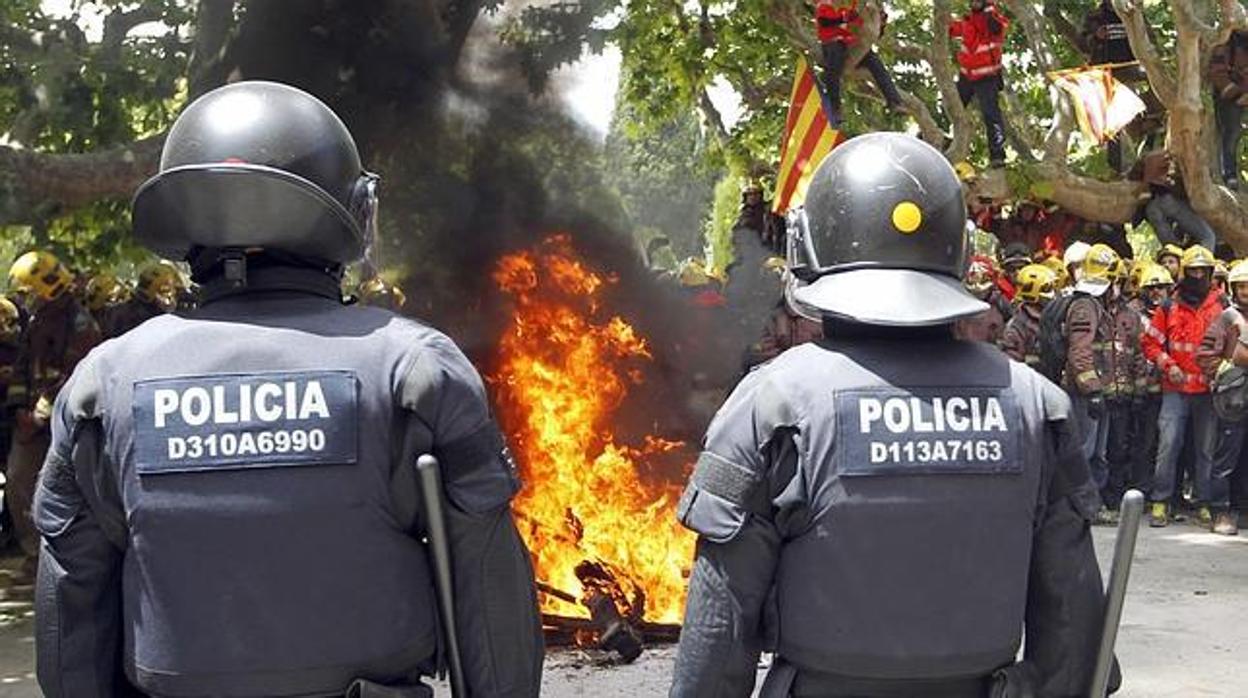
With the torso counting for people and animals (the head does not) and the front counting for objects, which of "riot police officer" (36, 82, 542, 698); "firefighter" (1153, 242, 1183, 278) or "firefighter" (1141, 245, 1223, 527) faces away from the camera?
the riot police officer

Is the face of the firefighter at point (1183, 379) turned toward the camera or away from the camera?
toward the camera

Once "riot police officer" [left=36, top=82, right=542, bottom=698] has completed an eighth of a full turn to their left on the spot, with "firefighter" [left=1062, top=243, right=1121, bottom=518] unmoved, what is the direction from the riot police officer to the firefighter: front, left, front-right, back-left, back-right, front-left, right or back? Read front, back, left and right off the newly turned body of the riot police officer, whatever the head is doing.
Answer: right

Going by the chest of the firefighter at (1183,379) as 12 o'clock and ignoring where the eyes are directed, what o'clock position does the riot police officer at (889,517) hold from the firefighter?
The riot police officer is roughly at 12 o'clock from the firefighter.

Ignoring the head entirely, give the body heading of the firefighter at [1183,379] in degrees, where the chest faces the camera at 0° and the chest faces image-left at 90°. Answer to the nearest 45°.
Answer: approximately 0°

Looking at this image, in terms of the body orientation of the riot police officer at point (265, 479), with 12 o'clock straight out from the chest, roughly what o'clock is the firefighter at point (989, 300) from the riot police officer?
The firefighter is roughly at 1 o'clock from the riot police officer.

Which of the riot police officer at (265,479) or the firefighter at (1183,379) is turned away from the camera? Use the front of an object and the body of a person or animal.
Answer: the riot police officer

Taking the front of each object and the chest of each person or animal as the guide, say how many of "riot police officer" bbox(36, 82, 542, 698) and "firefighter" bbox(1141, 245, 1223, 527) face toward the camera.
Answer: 1

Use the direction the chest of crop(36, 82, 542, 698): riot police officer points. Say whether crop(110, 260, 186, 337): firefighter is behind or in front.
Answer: in front

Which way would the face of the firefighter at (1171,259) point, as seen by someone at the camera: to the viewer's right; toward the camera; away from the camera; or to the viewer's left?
toward the camera

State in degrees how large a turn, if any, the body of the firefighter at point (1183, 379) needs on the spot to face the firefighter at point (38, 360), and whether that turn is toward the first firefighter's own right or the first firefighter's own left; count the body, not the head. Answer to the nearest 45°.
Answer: approximately 45° to the first firefighter's own right

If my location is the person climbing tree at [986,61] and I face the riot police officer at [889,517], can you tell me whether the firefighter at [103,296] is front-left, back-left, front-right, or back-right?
front-right

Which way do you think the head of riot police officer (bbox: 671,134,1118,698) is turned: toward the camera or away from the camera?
away from the camera

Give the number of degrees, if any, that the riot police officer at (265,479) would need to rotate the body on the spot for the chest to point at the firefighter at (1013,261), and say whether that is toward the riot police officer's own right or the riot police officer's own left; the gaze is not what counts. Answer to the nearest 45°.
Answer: approximately 45° to the riot police officer's own right

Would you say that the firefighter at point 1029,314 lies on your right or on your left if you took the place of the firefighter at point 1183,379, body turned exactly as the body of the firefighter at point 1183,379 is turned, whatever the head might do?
on your right

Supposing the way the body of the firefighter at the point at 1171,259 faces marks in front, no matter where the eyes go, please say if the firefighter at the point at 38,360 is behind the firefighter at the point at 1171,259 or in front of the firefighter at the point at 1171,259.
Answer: in front

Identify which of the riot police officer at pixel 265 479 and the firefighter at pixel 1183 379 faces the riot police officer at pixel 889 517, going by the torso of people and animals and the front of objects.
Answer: the firefighter

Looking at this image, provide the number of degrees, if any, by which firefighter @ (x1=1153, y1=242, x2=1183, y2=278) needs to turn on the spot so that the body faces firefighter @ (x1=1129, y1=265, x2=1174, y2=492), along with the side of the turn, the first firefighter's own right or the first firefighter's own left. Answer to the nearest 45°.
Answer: approximately 45° to the first firefighter's own left

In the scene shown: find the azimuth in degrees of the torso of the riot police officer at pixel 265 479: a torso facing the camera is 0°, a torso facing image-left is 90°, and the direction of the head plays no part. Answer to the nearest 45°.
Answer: approximately 180°
